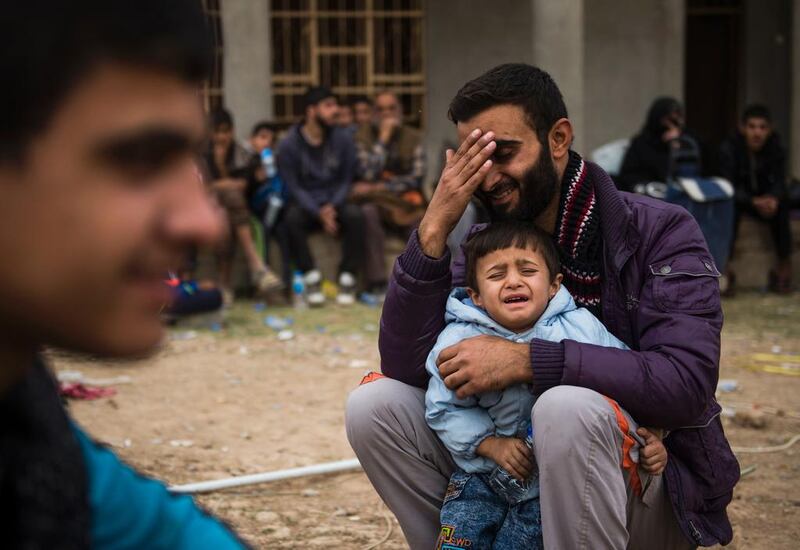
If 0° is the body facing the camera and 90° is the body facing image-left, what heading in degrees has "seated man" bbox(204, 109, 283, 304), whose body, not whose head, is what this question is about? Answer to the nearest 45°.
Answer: approximately 0°

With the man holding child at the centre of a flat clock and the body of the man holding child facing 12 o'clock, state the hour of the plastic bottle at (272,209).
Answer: The plastic bottle is roughly at 4 o'clock from the man holding child.

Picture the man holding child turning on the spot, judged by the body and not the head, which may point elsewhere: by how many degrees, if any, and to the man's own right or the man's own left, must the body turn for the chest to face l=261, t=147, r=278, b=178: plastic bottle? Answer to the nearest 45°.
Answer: approximately 135° to the man's own right

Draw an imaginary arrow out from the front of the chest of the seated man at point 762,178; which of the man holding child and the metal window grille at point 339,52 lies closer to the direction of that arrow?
the man holding child

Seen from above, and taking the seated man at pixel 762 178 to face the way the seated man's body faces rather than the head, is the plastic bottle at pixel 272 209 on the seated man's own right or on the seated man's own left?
on the seated man's own right

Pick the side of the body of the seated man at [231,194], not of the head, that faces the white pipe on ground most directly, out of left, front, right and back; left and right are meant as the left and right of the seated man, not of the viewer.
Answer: front

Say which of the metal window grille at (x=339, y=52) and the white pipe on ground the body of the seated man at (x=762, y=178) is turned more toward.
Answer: the white pipe on ground

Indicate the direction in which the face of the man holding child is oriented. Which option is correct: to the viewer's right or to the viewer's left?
to the viewer's left

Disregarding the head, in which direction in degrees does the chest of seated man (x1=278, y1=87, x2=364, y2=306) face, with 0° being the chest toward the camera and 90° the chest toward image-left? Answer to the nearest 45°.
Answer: approximately 0°

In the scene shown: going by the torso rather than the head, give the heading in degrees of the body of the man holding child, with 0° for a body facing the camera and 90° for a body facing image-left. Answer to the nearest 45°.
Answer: approximately 45°

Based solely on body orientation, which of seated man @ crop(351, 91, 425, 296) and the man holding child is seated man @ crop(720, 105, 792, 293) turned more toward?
the man holding child

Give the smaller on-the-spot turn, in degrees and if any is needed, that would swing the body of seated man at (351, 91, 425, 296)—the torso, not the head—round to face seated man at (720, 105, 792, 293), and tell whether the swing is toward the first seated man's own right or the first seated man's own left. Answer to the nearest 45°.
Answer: approximately 90° to the first seated man's own left
